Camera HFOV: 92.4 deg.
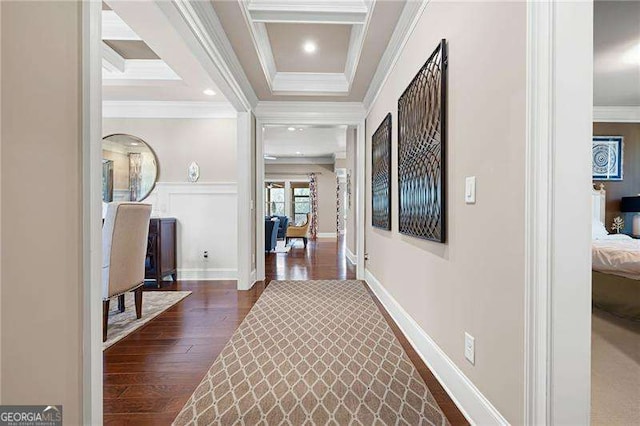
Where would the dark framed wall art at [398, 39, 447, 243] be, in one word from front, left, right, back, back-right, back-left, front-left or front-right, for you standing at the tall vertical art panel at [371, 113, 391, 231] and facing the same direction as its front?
left

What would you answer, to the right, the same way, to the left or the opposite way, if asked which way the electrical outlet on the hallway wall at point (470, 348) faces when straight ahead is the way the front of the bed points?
to the right

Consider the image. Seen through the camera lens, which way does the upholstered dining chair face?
facing away from the viewer and to the left of the viewer

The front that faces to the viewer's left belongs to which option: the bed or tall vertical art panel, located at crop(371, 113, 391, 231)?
the tall vertical art panel

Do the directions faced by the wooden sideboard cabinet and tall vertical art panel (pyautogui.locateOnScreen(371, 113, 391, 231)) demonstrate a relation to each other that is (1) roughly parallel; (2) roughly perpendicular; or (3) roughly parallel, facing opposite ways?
roughly perpendicular

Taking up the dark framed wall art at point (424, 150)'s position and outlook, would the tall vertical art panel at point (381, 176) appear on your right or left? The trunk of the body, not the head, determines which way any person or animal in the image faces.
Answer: on your right

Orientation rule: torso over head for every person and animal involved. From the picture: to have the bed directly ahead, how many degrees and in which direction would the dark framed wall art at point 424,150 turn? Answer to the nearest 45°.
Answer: approximately 135° to its right

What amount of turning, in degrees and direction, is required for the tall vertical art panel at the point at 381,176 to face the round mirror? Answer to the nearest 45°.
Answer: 0° — it already faces it

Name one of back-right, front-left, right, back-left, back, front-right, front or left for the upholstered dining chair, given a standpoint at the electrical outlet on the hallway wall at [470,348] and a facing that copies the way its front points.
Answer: front-right

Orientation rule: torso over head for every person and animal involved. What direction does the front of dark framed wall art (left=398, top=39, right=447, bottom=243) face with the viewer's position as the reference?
facing to the left of the viewer

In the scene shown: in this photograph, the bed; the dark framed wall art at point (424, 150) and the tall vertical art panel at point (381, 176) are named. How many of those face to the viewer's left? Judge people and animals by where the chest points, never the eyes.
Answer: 2

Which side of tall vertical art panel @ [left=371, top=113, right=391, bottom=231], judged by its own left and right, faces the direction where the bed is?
back

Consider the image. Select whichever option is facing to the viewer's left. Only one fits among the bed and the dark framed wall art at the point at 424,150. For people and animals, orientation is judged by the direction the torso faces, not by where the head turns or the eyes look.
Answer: the dark framed wall art

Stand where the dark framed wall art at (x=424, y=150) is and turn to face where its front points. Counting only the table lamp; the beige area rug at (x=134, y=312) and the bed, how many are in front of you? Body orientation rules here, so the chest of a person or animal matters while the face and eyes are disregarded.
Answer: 1

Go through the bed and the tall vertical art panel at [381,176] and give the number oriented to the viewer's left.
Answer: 1

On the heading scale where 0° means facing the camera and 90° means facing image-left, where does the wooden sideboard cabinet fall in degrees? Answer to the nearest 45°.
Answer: approximately 45°

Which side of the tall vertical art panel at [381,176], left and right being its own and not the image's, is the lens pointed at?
left

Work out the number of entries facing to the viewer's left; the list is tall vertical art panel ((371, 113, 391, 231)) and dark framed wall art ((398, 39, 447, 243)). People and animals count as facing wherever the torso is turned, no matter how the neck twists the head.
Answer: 2
